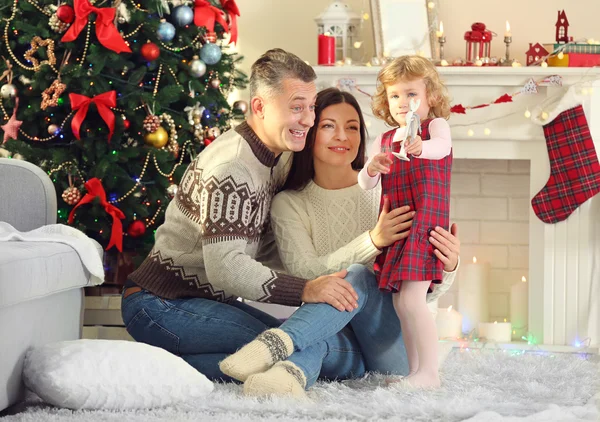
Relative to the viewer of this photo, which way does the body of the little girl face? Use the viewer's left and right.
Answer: facing the viewer and to the left of the viewer

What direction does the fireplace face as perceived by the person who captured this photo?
facing the viewer

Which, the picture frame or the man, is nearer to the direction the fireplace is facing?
the man

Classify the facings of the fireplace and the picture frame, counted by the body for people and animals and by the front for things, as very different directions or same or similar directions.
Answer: same or similar directions

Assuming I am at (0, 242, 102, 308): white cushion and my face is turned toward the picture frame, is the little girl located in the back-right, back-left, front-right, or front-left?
front-right

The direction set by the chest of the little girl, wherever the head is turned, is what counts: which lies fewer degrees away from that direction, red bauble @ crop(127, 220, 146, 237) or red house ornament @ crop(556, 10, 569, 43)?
the red bauble

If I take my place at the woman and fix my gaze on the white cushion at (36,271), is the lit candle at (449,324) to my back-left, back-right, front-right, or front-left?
back-right

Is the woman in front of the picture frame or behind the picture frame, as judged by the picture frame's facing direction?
in front

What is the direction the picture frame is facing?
toward the camera
